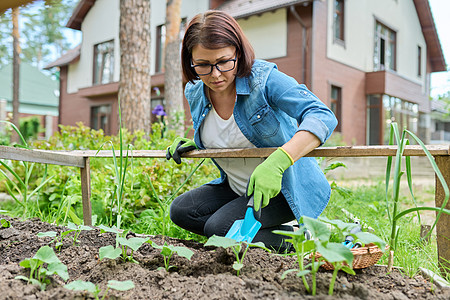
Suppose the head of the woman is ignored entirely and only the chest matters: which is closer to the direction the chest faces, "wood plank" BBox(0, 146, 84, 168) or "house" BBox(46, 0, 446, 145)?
the wood plank

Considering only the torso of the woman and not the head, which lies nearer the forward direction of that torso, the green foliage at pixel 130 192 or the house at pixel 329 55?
the green foliage

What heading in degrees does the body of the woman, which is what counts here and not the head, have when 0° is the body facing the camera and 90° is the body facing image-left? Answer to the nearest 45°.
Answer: approximately 45°

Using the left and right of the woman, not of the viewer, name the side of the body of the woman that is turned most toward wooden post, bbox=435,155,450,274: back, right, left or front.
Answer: left

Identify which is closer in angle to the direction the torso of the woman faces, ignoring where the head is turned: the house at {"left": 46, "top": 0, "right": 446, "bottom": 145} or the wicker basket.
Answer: the wicker basket

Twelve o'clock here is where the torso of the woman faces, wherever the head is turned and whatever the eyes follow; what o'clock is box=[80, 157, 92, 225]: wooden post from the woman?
The wooden post is roughly at 2 o'clock from the woman.

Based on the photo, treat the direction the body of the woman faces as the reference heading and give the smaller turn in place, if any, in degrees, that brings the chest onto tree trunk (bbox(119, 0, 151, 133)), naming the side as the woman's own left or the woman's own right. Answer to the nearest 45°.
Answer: approximately 90° to the woman's own right

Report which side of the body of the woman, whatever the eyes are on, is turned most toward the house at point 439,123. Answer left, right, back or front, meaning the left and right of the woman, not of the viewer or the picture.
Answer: back
